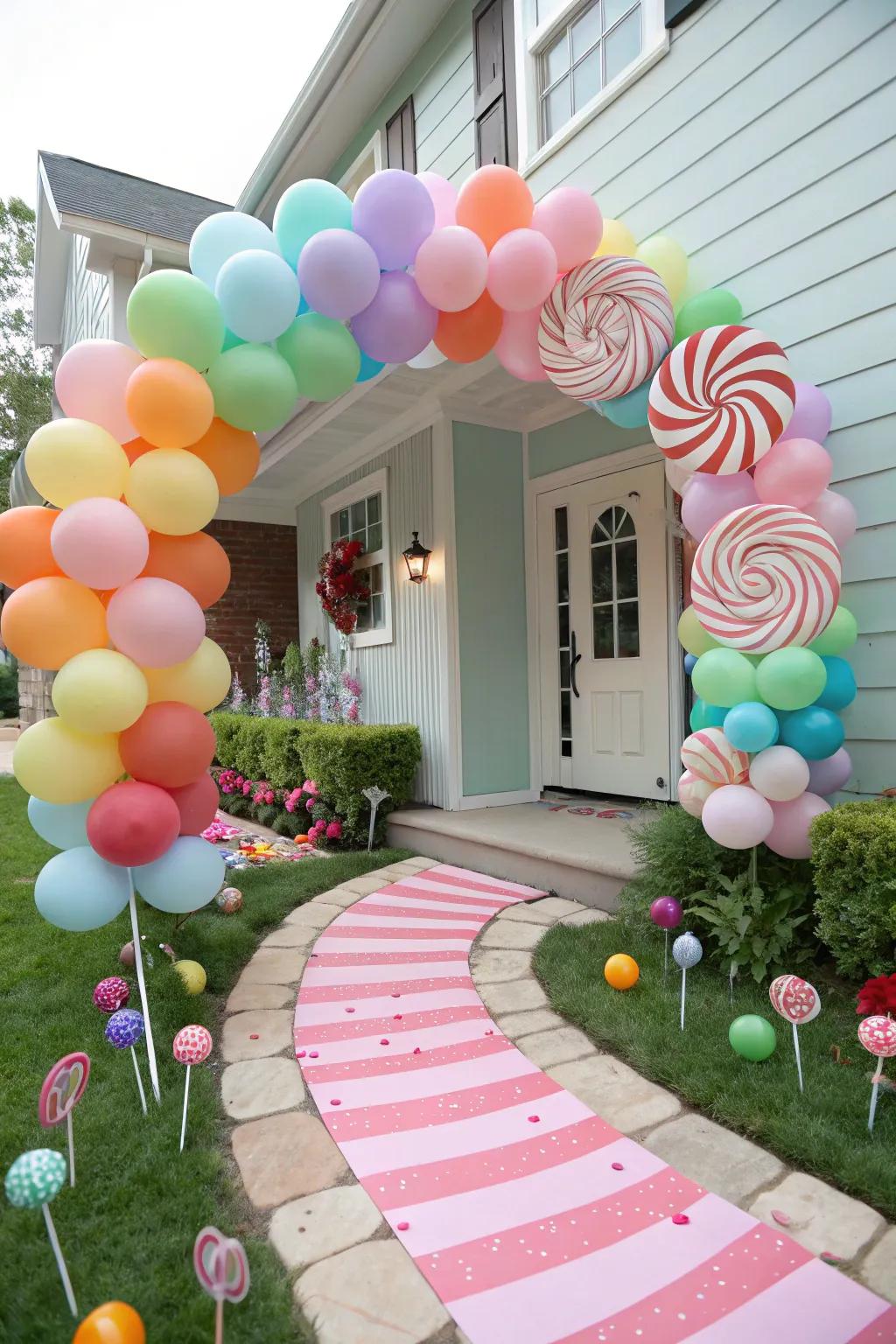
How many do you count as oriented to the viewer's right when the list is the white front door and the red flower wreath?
0

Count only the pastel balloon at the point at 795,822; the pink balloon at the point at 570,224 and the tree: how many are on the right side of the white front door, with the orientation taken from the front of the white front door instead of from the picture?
1

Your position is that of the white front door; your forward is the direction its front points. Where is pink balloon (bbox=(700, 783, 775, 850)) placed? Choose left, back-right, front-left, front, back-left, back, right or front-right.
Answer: front-left

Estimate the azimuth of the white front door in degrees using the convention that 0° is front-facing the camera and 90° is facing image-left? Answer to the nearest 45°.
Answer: approximately 45°

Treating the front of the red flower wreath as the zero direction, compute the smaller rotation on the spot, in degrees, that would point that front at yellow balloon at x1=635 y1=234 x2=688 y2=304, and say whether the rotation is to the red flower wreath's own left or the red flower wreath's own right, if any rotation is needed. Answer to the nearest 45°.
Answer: approximately 45° to the red flower wreath's own left
